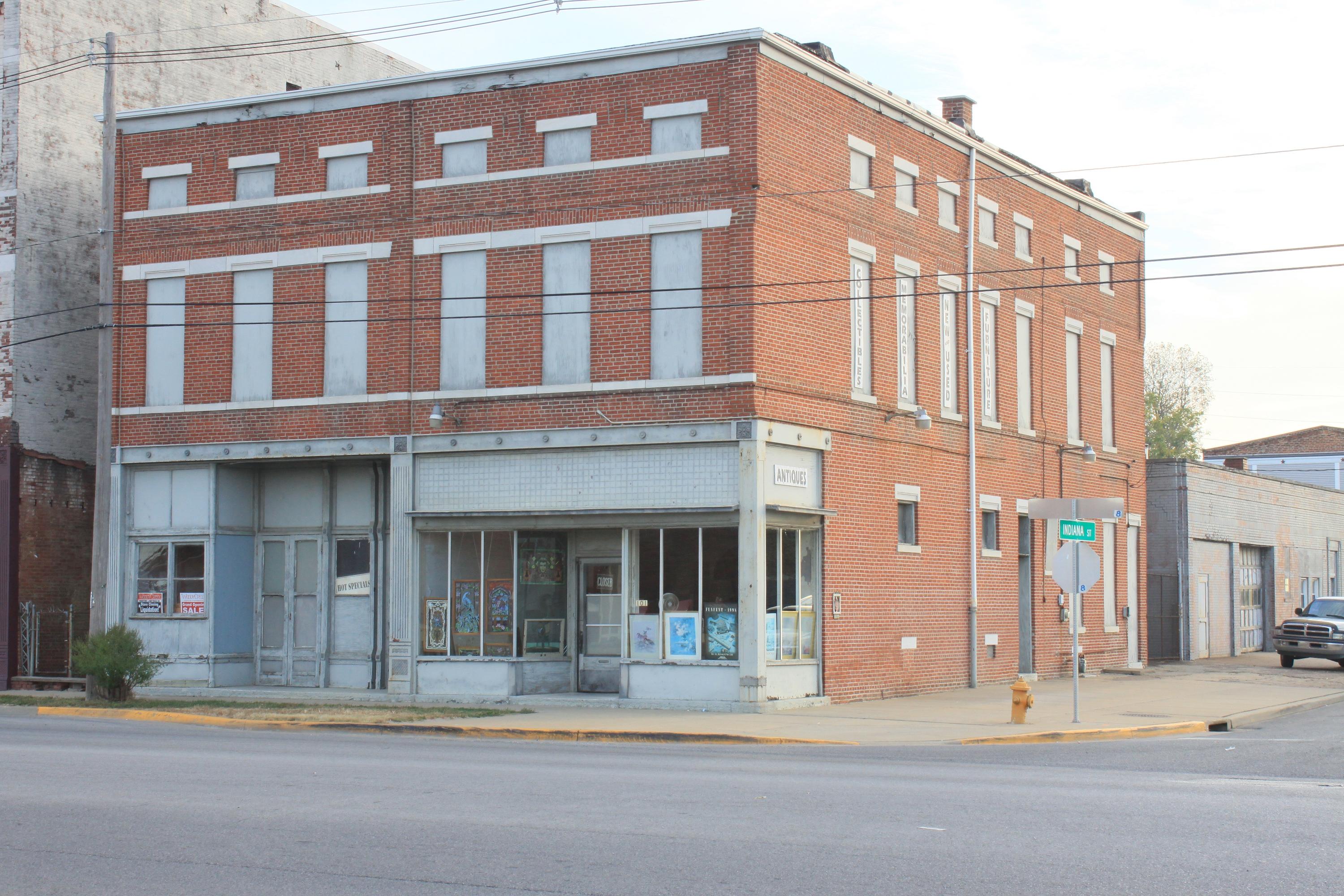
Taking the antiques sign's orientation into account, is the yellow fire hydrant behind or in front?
in front

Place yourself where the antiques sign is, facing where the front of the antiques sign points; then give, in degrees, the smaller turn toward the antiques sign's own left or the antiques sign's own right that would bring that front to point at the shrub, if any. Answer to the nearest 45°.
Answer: approximately 135° to the antiques sign's own right

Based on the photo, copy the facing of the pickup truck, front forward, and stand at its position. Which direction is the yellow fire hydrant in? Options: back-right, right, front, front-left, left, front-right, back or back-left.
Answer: front-left

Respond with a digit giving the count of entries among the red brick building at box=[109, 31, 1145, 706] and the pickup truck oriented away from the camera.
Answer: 0

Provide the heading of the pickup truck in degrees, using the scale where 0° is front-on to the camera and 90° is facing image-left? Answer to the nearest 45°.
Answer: approximately 45°

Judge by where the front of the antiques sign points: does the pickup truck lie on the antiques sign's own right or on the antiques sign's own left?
on the antiques sign's own left

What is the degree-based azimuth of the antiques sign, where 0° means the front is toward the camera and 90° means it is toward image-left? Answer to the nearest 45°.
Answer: approximately 315°

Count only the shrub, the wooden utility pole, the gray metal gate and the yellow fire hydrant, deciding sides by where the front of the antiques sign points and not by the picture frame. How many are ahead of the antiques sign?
1

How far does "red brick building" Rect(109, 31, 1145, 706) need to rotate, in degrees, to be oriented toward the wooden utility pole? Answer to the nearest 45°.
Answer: approximately 45° to its right
